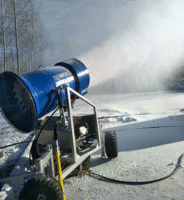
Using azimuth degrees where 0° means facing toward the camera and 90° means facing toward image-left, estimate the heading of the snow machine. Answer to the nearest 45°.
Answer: approximately 225°
